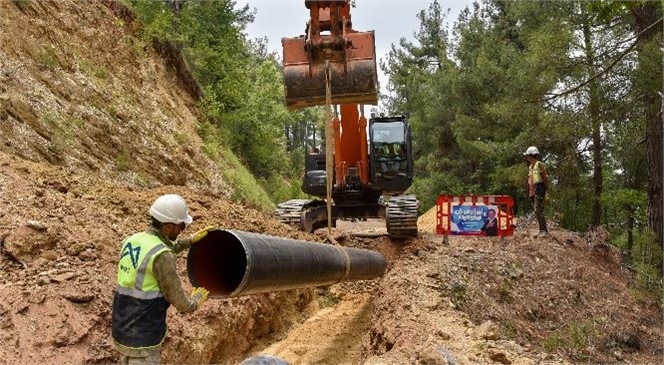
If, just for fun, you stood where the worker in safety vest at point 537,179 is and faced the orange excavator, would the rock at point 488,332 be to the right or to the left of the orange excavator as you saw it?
left

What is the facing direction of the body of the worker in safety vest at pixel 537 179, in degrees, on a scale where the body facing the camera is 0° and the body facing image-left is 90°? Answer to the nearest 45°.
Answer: approximately 90°

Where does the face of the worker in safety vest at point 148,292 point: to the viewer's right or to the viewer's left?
to the viewer's right

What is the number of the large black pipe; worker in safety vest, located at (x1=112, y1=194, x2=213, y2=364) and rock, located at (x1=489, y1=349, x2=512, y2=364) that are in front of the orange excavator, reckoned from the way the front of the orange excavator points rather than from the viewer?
3

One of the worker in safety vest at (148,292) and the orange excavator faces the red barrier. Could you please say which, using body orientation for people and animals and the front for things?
the worker in safety vest

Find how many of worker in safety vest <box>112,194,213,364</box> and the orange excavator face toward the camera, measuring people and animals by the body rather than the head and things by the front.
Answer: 1

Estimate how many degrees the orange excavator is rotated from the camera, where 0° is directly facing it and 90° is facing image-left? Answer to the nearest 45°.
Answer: approximately 0°

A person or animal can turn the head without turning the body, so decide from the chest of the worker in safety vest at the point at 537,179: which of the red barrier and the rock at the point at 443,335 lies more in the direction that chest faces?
the red barrier

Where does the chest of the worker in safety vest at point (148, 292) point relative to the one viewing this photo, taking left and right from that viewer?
facing away from the viewer and to the right of the viewer
